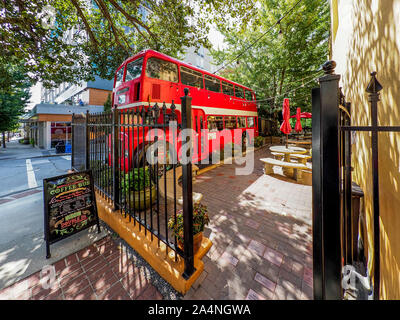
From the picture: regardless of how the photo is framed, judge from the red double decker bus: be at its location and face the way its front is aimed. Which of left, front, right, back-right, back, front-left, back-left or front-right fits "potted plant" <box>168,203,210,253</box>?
front-left

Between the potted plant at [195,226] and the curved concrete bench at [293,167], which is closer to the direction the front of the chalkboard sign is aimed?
the potted plant

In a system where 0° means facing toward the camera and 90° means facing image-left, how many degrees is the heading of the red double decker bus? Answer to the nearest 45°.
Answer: approximately 45°

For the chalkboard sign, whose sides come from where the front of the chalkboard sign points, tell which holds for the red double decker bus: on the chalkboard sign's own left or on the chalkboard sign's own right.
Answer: on the chalkboard sign's own left

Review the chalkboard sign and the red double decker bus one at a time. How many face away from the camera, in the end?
0

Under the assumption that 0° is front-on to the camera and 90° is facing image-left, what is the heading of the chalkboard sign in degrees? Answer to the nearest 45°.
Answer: approximately 315°
